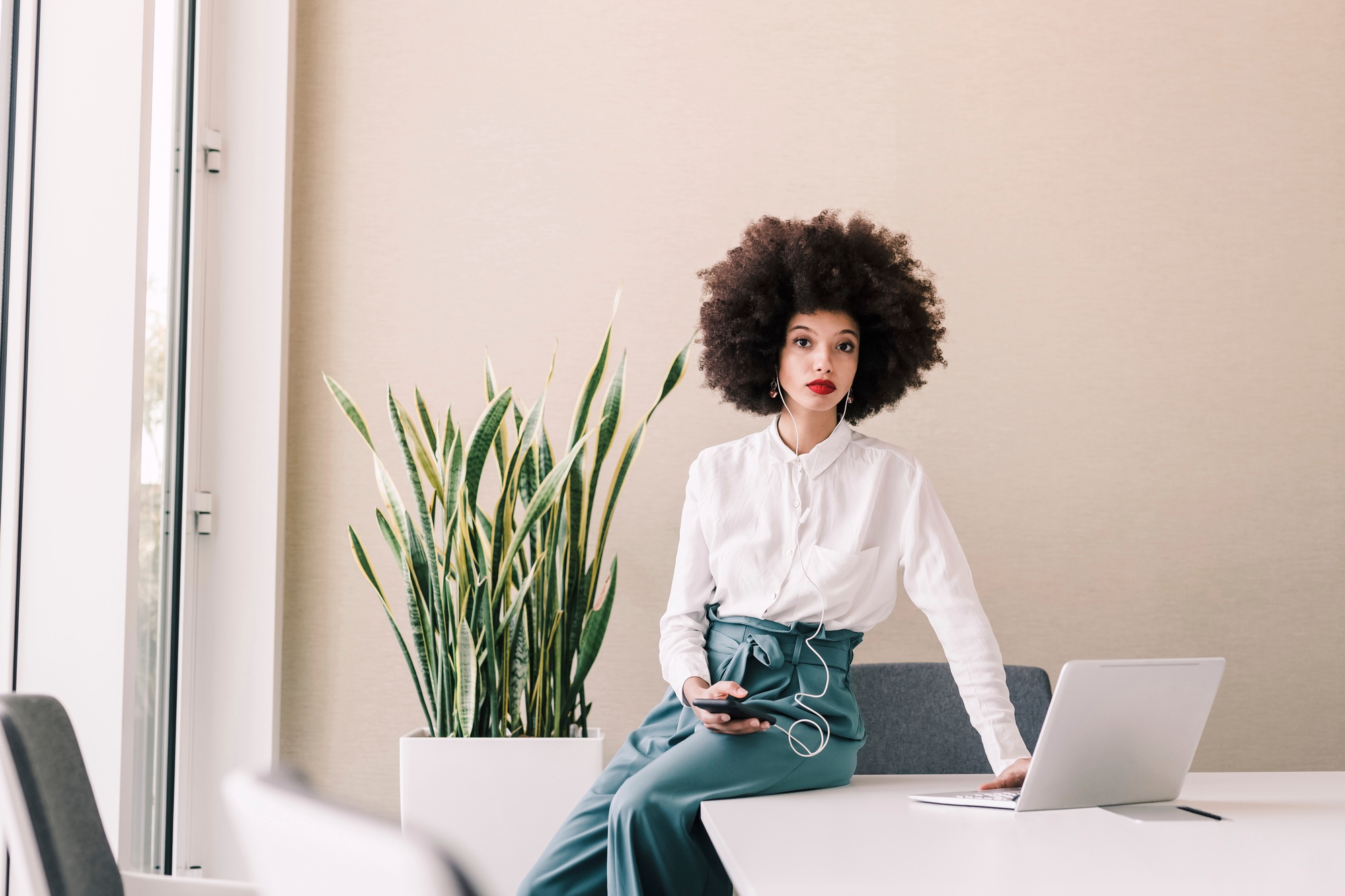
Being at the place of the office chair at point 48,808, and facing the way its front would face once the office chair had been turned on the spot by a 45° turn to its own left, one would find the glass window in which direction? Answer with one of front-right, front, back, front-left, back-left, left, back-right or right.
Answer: front-left

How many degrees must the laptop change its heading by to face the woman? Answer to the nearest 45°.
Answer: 0° — it already faces them

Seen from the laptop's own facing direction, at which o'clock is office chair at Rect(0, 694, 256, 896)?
The office chair is roughly at 9 o'clock from the laptop.

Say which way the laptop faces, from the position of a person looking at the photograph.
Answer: facing away from the viewer and to the left of the viewer

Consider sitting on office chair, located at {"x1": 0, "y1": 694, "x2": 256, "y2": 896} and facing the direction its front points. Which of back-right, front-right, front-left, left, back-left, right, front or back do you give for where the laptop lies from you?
front

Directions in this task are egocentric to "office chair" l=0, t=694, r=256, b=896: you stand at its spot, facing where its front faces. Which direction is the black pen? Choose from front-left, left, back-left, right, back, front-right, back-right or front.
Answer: front

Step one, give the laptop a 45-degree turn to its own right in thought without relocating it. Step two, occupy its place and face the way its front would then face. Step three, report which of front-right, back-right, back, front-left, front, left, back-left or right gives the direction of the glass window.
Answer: left

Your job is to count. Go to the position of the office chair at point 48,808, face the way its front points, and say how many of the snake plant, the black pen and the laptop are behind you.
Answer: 0

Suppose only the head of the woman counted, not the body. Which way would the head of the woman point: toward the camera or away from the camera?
toward the camera

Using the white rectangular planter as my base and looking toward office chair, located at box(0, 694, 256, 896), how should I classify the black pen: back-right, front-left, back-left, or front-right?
front-left

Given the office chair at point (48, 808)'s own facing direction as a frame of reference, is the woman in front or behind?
in front
